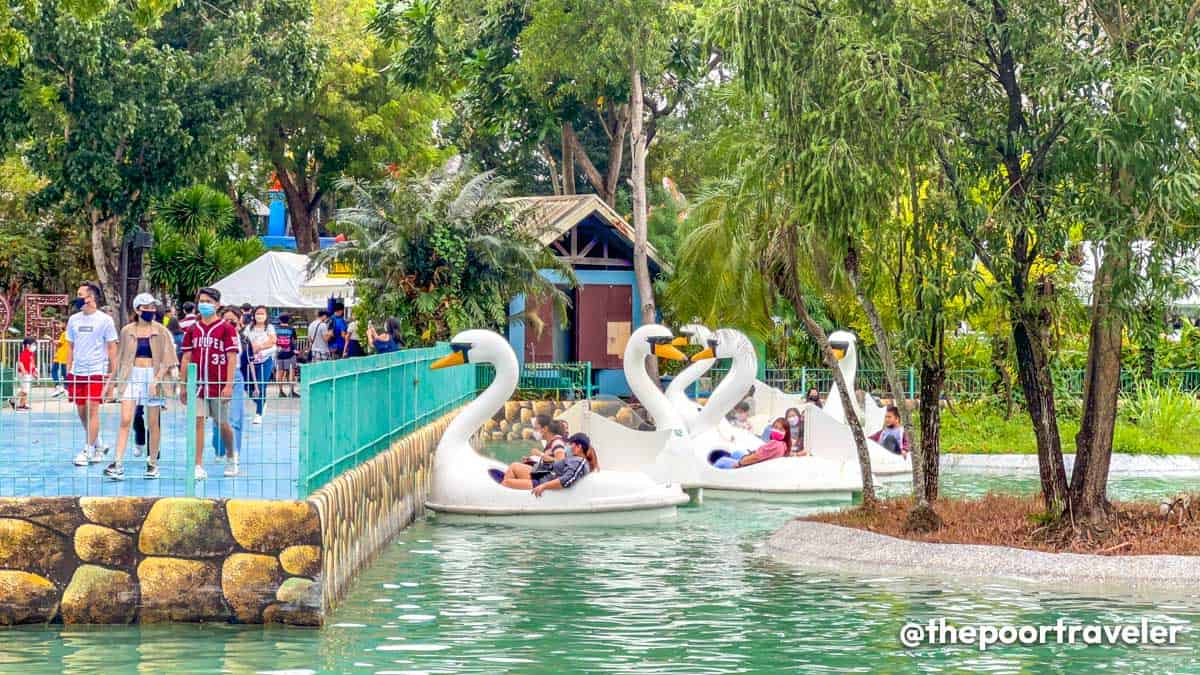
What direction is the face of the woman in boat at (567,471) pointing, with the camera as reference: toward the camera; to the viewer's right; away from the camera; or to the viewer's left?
to the viewer's left

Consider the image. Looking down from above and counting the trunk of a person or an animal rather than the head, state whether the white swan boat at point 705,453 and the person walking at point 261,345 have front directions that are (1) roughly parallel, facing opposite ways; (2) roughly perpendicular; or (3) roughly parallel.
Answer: roughly perpendicular

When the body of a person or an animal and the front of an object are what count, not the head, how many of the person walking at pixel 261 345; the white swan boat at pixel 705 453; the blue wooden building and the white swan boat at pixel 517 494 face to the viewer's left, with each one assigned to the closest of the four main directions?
2

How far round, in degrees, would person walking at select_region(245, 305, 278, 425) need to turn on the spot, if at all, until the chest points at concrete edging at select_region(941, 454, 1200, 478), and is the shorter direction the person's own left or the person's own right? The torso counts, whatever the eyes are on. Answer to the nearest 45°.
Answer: approximately 90° to the person's own left

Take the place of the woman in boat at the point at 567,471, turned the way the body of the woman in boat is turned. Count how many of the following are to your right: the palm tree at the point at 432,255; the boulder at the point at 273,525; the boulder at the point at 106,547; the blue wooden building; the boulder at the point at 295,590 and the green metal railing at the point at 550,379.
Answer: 3

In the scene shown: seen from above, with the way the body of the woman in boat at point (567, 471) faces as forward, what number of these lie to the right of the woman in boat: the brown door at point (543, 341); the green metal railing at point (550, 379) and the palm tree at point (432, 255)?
3

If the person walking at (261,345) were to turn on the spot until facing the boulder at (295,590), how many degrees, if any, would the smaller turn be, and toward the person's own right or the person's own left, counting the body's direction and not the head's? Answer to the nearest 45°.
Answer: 0° — they already face it

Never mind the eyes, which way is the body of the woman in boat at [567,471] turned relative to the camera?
to the viewer's left

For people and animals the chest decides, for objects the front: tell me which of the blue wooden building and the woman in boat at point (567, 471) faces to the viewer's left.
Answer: the woman in boat

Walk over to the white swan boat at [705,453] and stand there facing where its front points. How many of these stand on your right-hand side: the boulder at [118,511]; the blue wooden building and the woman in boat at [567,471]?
1

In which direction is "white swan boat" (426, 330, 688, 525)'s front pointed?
to the viewer's left
